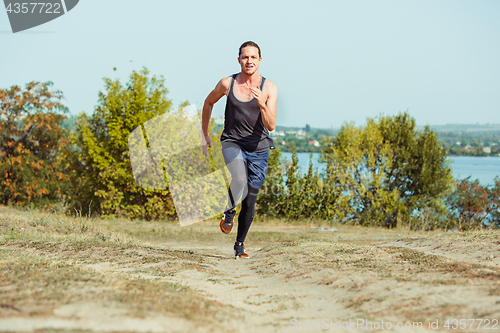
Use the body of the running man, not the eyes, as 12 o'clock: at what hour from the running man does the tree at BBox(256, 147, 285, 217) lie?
The tree is roughly at 6 o'clock from the running man.

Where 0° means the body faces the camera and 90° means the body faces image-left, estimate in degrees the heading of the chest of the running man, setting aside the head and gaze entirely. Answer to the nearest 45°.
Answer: approximately 0°

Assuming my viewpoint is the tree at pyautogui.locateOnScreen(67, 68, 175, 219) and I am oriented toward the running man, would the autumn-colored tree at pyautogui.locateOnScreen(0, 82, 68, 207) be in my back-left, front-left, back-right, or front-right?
back-right

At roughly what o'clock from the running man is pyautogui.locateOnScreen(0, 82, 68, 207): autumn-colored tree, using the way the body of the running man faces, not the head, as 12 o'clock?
The autumn-colored tree is roughly at 5 o'clock from the running man.

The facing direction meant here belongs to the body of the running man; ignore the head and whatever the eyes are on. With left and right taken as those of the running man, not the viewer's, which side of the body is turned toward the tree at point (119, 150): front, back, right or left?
back
